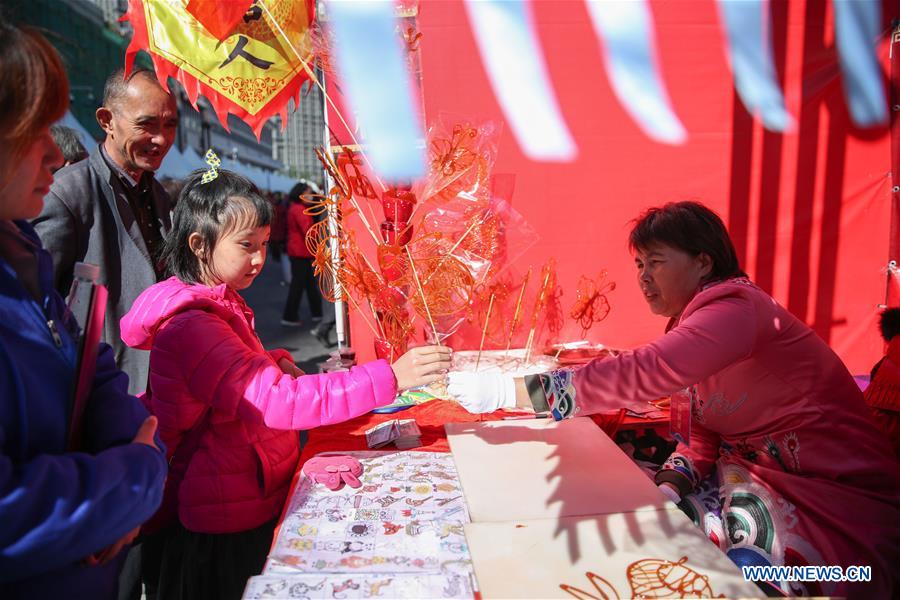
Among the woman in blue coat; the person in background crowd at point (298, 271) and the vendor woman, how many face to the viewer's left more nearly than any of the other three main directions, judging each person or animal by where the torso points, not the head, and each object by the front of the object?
1

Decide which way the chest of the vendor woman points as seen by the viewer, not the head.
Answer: to the viewer's left

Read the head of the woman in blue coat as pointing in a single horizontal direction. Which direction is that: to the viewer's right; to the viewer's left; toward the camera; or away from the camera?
to the viewer's right

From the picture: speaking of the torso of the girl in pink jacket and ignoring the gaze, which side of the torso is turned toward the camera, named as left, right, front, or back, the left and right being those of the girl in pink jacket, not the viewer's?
right

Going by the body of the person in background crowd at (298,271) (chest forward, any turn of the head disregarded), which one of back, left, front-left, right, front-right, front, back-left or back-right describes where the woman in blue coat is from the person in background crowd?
right

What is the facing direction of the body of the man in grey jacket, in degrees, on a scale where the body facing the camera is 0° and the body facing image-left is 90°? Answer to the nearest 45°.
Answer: approximately 315°

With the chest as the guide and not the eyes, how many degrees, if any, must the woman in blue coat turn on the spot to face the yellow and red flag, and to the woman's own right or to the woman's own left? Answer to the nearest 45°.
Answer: approximately 90° to the woman's own left

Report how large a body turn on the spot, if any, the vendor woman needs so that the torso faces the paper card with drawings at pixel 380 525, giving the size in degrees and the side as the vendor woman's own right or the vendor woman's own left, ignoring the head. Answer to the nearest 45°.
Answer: approximately 45° to the vendor woman's own left

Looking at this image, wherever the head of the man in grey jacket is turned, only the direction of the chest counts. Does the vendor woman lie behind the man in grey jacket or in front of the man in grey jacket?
in front
